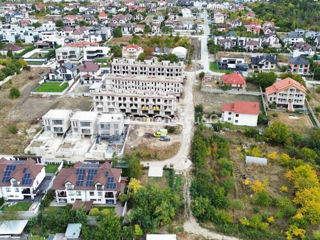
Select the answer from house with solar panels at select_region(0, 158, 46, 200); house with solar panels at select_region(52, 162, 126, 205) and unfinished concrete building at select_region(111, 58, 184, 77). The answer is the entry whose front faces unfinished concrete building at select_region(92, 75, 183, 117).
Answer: unfinished concrete building at select_region(111, 58, 184, 77)

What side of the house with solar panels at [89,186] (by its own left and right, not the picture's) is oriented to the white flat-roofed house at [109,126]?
back

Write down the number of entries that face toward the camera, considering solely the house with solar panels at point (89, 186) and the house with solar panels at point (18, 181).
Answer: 2

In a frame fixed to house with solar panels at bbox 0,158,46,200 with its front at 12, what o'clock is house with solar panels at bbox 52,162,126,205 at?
house with solar panels at bbox 52,162,126,205 is roughly at 10 o'clock from house with solar panels at bbox 0,158,46,200.

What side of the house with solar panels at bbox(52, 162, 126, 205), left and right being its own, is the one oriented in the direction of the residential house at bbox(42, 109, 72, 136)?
back

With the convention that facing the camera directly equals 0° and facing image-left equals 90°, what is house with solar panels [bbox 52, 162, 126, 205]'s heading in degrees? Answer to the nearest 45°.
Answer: approximately 0°

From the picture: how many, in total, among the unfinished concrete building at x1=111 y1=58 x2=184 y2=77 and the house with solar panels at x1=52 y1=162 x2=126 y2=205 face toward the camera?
2

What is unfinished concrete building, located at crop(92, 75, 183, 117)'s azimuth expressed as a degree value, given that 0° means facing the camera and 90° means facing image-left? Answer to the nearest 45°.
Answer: approximately 0°

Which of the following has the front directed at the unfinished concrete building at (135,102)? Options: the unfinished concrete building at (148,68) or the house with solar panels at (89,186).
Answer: the unfinished concrete building at (148,68)

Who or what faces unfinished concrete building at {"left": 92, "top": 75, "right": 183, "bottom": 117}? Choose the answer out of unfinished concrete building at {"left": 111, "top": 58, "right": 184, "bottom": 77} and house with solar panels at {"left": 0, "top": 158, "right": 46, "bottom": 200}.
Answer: unfinished concrete building at {"left": 111, "top": 58, "right": 184, "bottom": 77}

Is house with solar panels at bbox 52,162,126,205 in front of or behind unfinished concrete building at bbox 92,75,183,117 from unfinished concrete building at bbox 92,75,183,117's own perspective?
in front
